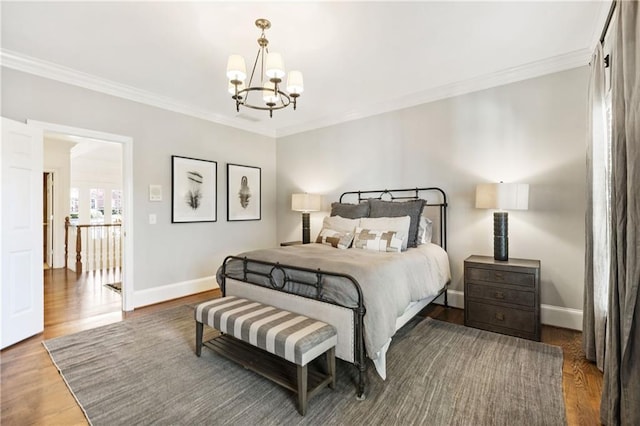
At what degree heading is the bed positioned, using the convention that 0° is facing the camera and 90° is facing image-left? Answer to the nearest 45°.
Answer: approximately 45°

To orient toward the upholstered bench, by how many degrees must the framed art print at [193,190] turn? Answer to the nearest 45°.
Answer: approximately 45° to its right

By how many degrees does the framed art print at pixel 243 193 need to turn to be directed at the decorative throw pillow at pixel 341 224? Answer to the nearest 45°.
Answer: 0° — it already faces it

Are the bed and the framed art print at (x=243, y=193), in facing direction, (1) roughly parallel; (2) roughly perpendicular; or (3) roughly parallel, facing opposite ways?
roughly perpendicular

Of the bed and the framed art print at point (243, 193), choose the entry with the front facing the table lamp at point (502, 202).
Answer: the framed art print

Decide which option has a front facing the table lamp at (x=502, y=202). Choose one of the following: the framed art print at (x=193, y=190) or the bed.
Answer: the framed art print

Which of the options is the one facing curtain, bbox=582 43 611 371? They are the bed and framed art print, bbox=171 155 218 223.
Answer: the framed art print

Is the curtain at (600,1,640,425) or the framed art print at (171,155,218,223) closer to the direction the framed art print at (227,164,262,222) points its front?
the curtain

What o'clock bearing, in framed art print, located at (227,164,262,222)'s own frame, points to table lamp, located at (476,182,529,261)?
The table lamp is roughly at 12 o'clock from the framed art print.

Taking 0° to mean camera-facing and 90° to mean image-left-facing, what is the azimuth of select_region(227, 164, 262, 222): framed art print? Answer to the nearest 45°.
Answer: approximately 315°

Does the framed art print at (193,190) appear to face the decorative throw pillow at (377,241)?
yes
